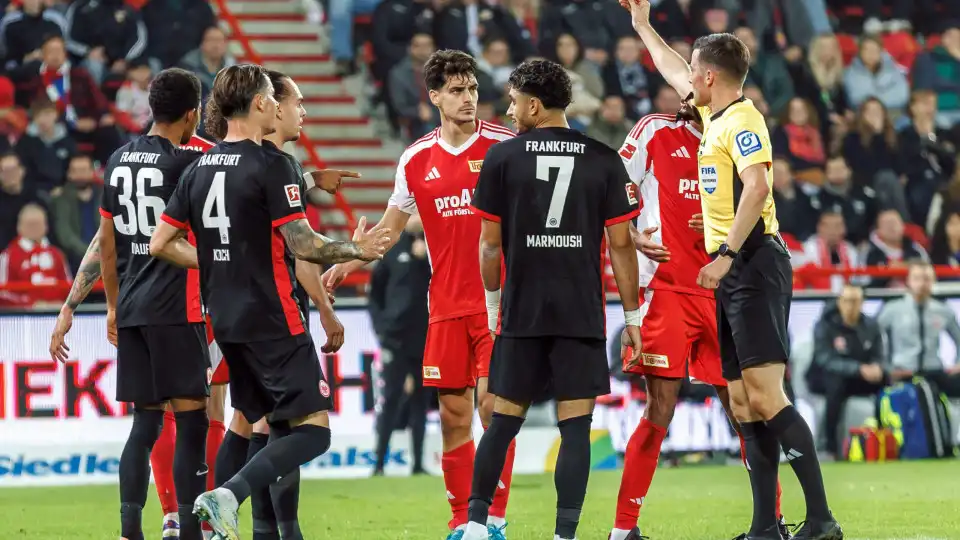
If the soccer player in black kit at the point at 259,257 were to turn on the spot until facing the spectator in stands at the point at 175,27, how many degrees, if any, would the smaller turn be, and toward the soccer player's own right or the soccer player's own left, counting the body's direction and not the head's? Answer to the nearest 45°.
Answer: approximately 45° to the soccer player's own left

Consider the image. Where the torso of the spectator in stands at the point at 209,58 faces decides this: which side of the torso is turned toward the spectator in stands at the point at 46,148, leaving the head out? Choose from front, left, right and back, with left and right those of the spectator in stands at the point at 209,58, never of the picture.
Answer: right

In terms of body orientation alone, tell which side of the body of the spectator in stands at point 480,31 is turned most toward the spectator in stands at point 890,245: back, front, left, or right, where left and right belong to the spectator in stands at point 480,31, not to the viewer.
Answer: left

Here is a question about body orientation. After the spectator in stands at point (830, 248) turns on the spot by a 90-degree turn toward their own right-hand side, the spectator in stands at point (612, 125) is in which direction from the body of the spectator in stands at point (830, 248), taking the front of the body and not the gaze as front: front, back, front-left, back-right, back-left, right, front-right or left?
front

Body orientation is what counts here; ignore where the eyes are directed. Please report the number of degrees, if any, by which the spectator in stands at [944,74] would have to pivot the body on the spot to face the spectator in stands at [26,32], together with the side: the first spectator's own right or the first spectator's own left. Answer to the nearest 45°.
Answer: approximately 45° to the first spectator's own right

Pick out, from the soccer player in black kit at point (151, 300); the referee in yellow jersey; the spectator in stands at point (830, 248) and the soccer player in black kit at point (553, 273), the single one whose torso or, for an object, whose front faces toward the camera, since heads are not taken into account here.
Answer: the spectator in stands

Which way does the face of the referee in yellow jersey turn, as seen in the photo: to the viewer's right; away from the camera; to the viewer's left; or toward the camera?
to the viewer's left

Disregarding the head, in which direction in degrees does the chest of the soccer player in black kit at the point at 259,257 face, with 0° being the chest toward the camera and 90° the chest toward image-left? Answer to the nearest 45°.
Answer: approximately 225°

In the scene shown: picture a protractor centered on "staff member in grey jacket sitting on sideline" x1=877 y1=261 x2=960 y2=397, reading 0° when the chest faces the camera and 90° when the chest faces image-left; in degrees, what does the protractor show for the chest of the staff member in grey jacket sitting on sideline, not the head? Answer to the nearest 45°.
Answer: approximately 0°
